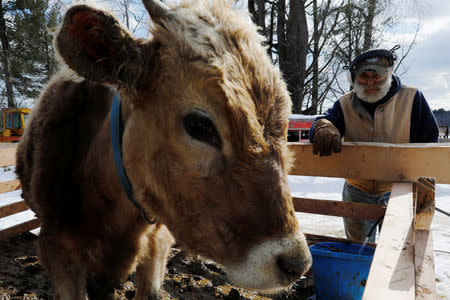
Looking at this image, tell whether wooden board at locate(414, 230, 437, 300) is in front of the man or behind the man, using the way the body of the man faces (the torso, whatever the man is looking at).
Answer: in front

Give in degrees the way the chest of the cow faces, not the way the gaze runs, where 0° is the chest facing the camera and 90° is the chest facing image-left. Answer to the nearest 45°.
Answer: approximately 315°

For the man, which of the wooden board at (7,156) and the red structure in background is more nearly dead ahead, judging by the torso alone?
the wooden board

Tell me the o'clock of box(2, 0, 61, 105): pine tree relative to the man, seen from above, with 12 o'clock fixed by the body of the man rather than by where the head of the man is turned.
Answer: The pine tree is roughly at 4 o'clock from the man.

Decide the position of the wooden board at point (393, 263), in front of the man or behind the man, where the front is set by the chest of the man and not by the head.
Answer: in front

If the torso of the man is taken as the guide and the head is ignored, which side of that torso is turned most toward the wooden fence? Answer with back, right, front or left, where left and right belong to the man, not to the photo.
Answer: front

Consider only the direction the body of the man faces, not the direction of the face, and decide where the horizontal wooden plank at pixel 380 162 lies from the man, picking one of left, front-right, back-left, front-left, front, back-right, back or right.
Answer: front

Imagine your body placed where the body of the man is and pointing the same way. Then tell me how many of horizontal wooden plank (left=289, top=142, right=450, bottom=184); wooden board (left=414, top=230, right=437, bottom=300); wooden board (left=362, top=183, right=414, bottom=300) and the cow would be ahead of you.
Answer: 4

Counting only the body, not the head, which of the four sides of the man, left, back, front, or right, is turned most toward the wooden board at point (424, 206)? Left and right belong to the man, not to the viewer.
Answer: front

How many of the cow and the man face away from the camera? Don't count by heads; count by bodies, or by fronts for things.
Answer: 0

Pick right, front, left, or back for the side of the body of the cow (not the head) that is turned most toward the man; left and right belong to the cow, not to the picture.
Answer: left

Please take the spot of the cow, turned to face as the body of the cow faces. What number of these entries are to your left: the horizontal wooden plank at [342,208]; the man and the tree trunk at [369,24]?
3

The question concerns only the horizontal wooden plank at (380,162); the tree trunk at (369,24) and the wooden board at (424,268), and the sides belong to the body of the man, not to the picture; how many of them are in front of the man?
2

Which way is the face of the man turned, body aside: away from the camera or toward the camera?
toward the camera

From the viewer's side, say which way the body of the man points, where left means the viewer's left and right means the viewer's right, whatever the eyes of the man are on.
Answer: facing the viewer
